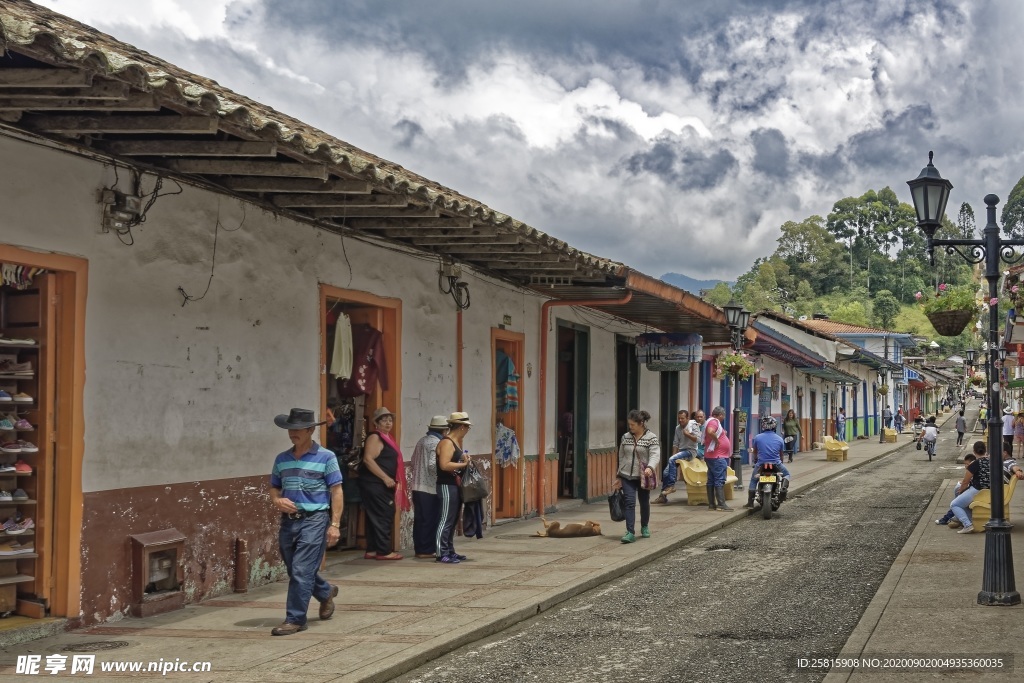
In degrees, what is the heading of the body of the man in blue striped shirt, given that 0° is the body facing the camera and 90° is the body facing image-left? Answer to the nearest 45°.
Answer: approximately 45°

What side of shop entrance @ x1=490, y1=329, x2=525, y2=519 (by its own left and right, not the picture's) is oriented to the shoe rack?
right

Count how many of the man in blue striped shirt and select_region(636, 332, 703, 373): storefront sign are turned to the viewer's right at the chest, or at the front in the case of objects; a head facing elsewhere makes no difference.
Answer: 0

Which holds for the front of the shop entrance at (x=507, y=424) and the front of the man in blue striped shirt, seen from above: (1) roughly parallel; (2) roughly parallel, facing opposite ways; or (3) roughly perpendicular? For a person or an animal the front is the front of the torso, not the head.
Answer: roughly perpendicular

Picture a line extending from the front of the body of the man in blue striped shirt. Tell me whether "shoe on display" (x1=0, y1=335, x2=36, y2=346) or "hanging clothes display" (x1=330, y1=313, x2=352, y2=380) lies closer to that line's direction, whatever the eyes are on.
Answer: the shoe on display

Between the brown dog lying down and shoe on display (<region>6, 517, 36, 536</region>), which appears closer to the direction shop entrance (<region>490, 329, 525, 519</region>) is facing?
the brown dog lying down
